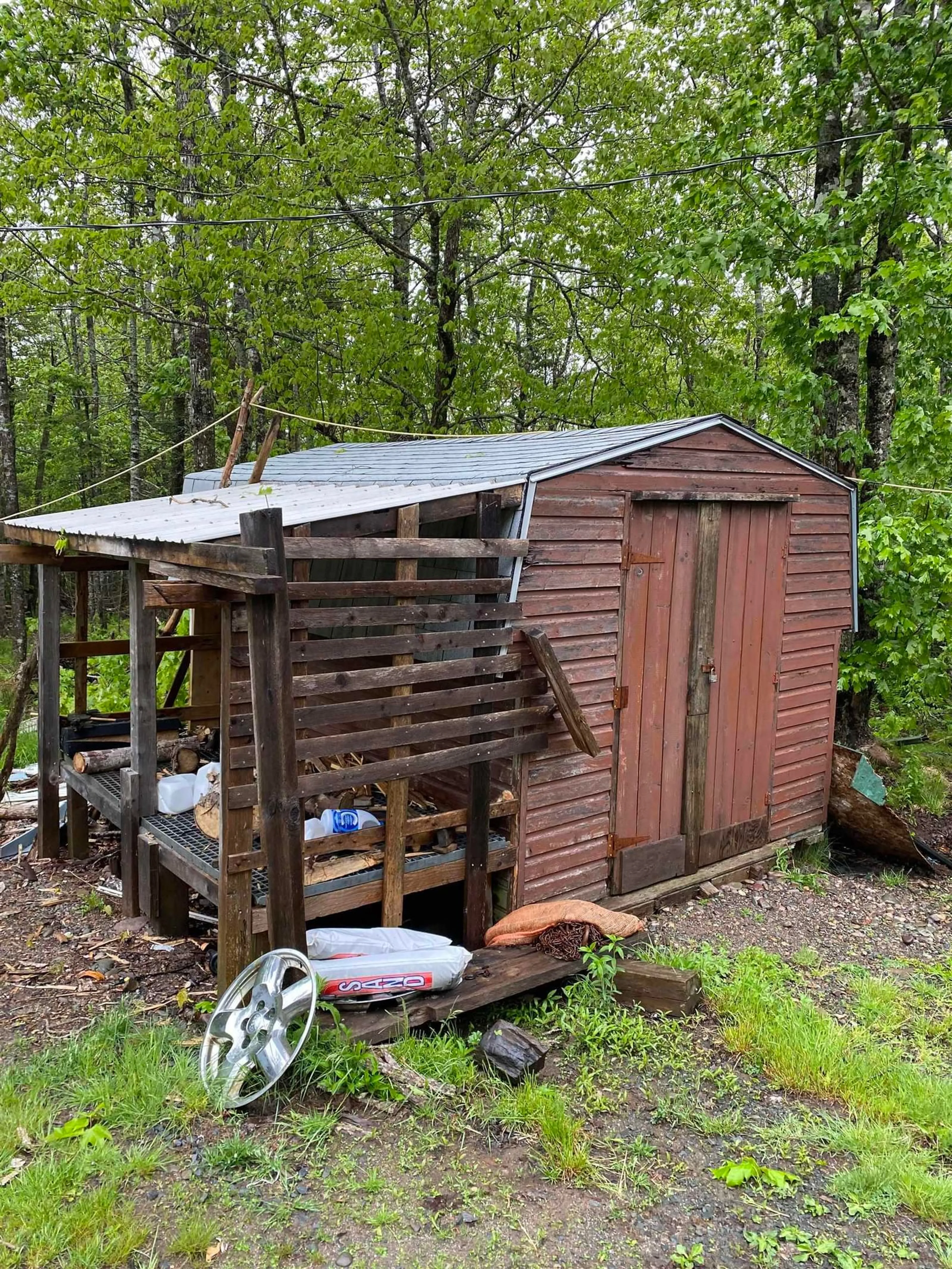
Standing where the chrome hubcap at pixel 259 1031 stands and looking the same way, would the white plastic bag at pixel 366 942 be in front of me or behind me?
behind

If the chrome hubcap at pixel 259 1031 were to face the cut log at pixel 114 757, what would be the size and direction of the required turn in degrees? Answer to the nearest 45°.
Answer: approximately 135° to its right

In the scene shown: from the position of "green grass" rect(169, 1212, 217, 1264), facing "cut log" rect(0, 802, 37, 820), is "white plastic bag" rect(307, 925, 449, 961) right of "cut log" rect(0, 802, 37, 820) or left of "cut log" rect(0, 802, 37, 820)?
right

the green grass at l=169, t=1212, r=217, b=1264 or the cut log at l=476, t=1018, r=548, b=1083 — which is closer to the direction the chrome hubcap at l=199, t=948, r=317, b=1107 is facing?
the green grass

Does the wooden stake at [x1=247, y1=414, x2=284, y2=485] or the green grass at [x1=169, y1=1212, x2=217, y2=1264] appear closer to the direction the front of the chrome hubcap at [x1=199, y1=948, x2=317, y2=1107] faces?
the green grass

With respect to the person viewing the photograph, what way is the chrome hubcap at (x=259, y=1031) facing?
facing the viewer and to the left of the viewer
